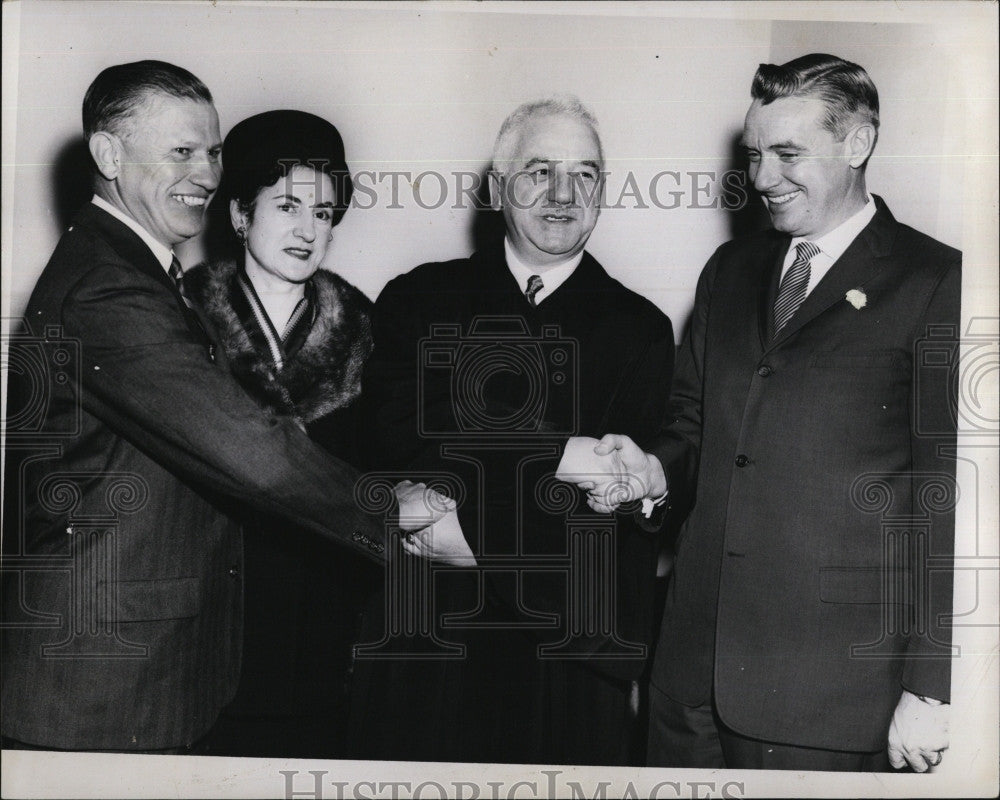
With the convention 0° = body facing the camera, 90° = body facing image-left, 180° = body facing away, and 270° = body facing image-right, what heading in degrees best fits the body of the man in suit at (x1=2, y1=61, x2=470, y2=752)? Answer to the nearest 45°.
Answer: approximately 270°

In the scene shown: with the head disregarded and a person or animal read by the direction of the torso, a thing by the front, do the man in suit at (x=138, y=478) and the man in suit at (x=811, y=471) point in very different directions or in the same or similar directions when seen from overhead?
very different directions

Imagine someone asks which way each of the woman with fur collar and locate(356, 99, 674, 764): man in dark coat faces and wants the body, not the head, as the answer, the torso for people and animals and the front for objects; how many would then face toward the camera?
2

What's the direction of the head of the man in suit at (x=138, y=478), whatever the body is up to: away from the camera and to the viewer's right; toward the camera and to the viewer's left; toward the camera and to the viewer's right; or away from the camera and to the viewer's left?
toward the camera and to the viewer's right

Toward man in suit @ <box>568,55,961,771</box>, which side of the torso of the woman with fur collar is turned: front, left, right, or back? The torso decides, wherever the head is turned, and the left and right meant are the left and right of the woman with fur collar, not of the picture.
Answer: left
